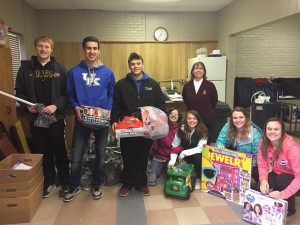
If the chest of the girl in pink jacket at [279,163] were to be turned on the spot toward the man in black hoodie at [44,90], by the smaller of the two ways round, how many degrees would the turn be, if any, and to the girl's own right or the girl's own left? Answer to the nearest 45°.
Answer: approximately 45° to the girl's own right

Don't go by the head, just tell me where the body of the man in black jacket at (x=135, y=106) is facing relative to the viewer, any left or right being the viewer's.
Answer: facing the viewer

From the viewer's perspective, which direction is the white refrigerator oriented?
toward the camera

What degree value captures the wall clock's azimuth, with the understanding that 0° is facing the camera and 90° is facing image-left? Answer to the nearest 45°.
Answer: approximately 0°

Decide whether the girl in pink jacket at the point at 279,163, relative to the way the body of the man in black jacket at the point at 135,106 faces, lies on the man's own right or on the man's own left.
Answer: on the man's own left

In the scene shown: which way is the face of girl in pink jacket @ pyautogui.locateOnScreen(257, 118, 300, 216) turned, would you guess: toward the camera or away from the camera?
toward the camera

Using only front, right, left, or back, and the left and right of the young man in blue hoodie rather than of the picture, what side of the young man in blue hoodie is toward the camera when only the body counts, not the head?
front

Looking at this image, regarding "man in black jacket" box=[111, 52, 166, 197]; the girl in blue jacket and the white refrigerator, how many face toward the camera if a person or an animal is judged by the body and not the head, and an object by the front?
3

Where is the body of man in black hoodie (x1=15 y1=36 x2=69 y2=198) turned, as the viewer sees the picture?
toward the camera

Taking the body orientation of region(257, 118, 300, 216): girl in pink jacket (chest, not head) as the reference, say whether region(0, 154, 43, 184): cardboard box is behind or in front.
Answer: in front

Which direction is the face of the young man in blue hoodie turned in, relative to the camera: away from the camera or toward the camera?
toward the camera

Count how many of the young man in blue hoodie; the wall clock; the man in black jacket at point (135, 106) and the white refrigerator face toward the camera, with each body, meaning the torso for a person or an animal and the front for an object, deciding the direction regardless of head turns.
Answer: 4
